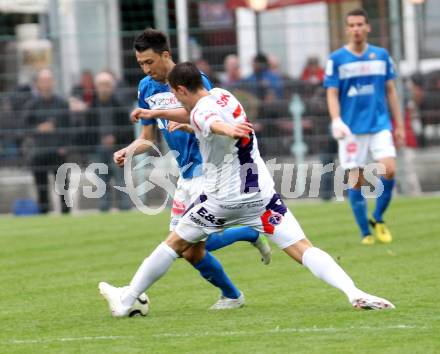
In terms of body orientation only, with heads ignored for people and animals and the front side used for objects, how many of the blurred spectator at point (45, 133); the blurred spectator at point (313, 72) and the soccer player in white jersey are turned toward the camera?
2

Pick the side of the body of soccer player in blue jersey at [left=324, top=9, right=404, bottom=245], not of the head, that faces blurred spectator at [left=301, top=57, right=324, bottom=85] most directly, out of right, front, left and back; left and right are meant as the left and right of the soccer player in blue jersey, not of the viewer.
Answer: back

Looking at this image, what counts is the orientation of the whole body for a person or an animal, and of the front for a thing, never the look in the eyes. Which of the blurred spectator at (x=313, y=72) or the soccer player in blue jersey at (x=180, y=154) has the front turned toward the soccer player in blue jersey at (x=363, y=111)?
the blurred spectator

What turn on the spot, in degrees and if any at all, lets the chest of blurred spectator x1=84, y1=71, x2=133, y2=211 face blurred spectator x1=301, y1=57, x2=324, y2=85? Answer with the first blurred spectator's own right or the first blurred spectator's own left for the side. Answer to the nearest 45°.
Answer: approximately 90° to the first blurred spectator's own left

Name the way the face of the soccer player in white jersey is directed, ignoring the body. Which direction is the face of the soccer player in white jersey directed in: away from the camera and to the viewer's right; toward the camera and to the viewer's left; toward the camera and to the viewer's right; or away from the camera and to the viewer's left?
away from the camera and to the viewer's left

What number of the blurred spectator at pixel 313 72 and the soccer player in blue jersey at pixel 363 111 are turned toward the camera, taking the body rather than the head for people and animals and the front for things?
2

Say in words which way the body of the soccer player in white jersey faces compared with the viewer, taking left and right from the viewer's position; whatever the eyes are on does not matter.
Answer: facing away from the viewer and to the left of the viewer

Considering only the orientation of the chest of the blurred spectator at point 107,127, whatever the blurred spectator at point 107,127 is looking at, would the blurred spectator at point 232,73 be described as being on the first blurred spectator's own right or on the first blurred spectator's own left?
on the first blurred spectator's own left
